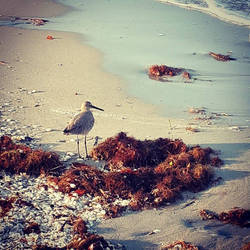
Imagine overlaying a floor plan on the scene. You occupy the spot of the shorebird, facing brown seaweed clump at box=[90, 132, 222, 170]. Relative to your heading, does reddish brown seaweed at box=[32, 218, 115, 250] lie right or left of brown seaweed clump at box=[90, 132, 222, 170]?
right

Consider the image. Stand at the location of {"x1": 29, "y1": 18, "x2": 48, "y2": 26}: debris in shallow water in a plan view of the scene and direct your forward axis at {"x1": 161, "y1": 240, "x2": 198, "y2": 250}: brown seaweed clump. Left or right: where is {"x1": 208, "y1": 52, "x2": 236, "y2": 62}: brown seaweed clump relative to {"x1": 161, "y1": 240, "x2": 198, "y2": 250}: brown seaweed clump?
left

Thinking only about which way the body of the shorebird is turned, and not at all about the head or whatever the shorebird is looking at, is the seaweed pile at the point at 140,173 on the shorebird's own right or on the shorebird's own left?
on the shorebird's own right

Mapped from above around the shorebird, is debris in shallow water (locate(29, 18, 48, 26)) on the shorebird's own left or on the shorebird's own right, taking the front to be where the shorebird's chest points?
on the shorebird's own left

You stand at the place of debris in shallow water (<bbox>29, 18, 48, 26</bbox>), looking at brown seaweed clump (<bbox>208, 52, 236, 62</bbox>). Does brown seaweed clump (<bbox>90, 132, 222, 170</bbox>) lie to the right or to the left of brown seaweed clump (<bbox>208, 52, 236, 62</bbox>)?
right

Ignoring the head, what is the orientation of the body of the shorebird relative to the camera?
to the viewer's right

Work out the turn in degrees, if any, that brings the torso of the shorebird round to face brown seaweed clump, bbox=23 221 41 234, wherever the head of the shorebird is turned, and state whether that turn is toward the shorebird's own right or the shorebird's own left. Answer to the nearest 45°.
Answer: approximately 90° to the shorebird's own right

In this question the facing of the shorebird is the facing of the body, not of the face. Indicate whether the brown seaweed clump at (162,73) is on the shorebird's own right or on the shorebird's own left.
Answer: on the shorebird's own left

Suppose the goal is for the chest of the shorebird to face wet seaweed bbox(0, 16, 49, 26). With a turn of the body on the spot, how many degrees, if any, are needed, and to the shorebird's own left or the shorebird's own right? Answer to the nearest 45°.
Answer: approximately 90° to the shorebird's own left

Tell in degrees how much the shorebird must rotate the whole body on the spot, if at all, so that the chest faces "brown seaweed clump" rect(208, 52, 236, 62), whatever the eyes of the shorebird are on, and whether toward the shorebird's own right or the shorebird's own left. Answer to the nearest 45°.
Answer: approximately 45° to the shorebird's own left
